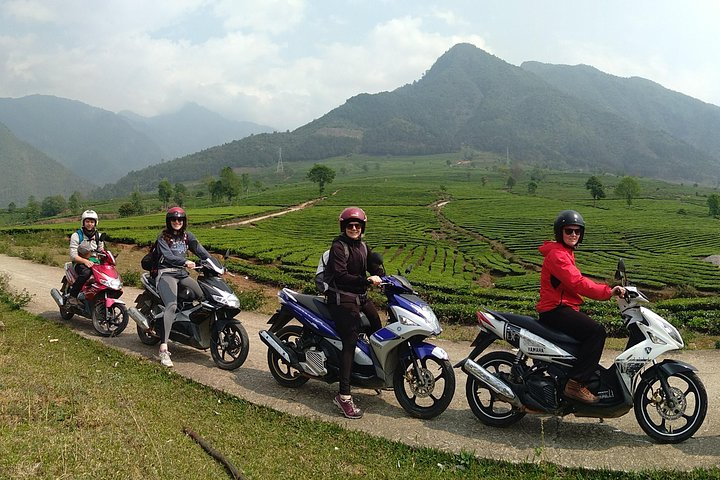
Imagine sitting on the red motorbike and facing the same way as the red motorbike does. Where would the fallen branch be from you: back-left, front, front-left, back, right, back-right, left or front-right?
front-right

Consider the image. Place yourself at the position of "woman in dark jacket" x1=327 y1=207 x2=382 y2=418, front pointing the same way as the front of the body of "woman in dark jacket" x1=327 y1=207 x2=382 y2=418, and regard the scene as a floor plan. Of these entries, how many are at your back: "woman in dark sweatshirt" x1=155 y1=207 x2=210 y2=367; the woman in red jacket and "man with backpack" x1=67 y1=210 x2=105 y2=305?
2

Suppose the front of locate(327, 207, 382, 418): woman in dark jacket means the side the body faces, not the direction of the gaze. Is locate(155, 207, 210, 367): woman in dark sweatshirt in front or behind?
behind

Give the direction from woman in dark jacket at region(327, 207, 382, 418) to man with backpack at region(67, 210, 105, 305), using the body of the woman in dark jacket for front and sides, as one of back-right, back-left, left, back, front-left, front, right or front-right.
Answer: back

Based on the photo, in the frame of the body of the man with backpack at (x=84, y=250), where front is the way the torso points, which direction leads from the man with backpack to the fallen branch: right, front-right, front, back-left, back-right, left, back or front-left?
front-right

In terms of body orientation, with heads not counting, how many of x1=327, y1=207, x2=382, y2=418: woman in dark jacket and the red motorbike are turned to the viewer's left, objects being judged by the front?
0

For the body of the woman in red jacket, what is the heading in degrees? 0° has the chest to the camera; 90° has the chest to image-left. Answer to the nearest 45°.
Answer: approximately 270°

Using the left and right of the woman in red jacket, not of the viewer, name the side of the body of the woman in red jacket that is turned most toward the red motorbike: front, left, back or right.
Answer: back

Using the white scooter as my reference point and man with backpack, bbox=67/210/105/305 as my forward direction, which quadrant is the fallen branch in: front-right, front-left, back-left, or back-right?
front-left

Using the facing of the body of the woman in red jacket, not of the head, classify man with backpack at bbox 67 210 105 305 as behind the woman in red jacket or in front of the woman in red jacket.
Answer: behind

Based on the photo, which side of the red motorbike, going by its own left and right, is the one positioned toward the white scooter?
front

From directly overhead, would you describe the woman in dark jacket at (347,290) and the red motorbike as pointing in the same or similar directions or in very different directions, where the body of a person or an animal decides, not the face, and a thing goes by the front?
same or similar directions

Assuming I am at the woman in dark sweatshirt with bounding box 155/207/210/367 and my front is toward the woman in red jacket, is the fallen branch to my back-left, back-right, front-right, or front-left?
front-right

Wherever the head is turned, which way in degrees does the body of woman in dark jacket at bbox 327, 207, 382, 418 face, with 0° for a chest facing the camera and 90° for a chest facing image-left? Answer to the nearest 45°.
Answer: approximately 315°

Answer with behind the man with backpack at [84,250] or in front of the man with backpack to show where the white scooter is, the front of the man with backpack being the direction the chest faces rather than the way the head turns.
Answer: in front
